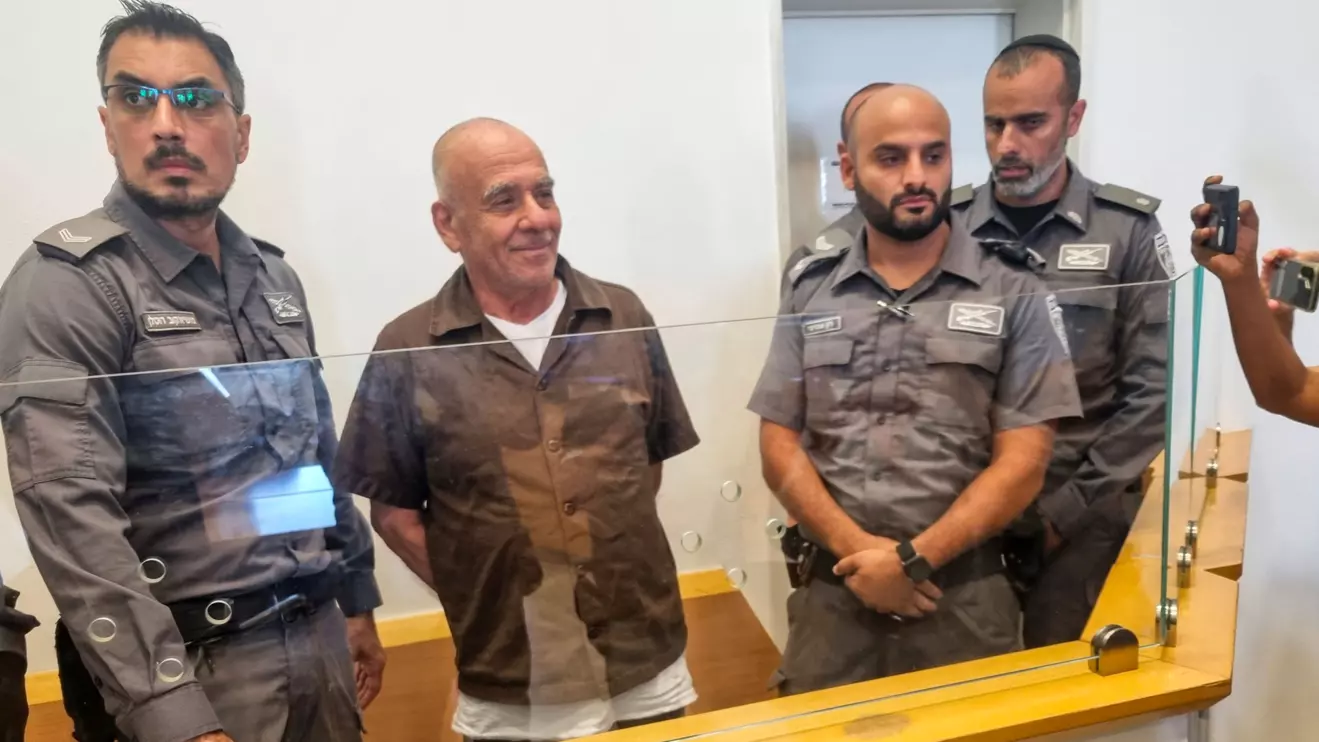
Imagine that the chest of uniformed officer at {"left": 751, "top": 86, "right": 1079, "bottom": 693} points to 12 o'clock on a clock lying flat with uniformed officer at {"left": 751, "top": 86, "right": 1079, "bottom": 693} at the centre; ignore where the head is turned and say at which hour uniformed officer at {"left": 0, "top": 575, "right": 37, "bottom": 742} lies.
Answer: uniformed officer at {"left": 0, "top": 575, "right": 37, "bottom": 742} is roughly at 2 o'clock from uniformed officer at {"left": 751, "top": 86, "right": 1079, "bottom": 693}.

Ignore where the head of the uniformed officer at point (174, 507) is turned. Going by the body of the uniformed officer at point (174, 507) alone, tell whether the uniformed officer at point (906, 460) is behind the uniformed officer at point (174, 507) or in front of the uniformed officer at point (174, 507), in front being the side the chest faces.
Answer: in front

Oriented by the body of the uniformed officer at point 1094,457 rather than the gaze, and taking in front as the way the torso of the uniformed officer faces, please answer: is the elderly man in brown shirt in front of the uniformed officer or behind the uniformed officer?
in front

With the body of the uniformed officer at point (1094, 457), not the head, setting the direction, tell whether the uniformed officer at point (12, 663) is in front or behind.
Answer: in front

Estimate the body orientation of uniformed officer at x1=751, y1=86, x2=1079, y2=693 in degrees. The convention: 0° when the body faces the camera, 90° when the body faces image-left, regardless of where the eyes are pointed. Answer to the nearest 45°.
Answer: approximately 0°

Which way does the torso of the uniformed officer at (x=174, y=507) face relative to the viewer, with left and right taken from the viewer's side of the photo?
facing the viewer and to the right of the viewer

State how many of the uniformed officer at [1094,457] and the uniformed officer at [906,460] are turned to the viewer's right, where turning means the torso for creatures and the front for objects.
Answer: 0

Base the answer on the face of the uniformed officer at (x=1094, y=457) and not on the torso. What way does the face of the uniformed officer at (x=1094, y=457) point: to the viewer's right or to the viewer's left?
to the viewer's left

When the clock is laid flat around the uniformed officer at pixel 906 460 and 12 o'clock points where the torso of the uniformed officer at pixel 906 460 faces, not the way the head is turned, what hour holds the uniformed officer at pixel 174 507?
the uniformed officer at pixel 174 507 is roughly at 2 o'clock from the uniformed officer at pixel 906 460.

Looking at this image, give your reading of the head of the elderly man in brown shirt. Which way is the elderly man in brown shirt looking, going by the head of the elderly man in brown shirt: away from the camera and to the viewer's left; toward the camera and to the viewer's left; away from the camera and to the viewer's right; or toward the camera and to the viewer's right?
toward the camera and to the viewer's right

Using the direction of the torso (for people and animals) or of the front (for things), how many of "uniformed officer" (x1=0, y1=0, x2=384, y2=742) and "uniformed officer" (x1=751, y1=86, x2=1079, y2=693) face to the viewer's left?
0
